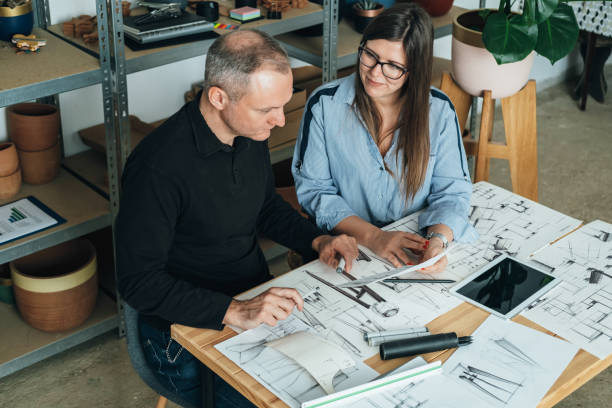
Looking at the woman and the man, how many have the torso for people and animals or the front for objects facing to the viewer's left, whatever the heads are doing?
0

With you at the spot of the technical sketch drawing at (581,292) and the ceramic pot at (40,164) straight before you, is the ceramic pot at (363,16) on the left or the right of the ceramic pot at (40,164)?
right

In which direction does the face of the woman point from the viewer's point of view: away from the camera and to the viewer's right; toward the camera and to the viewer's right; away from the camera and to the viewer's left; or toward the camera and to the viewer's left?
toward the camera and to the viewer's left

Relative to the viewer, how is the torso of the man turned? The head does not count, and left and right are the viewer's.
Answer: facing the viewer and to the right of the viewer

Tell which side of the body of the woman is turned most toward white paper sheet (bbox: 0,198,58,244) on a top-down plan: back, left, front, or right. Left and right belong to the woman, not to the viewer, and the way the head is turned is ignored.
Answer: right

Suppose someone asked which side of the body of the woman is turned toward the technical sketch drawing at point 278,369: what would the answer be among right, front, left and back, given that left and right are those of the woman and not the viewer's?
front

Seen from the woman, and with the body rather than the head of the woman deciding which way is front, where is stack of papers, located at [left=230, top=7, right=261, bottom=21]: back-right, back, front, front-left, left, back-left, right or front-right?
back-right

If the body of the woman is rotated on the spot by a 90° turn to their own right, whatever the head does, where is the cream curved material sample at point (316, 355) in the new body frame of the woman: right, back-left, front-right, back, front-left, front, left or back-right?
left

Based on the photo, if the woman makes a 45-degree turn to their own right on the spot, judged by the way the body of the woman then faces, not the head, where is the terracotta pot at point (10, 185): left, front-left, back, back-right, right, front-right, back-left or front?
front-right

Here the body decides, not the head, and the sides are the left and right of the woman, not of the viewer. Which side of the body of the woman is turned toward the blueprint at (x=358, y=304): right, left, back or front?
front

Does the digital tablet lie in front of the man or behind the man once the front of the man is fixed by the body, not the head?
in front

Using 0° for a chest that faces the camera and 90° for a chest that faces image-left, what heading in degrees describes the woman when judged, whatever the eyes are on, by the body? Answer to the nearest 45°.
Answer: approximately 0°
